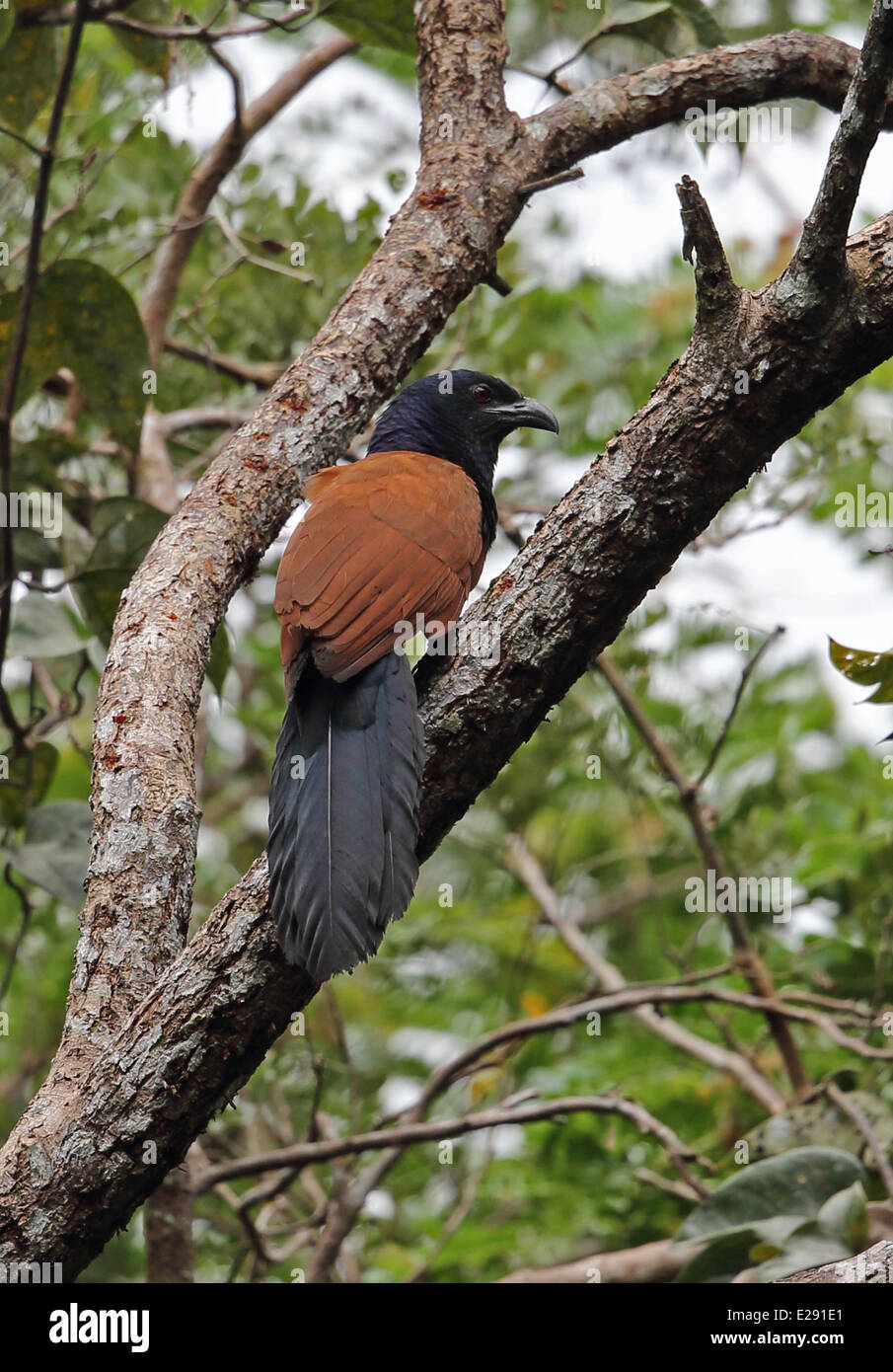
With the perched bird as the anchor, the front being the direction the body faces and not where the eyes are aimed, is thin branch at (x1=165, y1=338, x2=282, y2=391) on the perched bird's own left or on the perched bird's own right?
on the perched bird's own left

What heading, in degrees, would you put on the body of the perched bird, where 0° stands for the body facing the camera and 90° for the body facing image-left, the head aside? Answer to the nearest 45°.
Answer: approximately 225°
